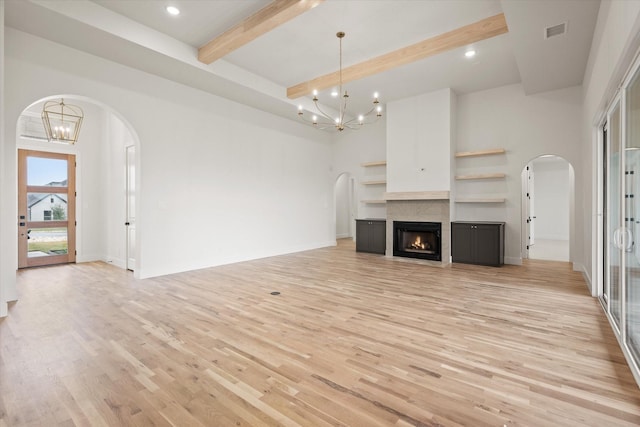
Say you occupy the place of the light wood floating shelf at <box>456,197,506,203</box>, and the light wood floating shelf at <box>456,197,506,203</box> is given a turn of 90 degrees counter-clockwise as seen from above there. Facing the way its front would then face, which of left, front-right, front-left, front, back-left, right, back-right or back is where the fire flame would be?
back

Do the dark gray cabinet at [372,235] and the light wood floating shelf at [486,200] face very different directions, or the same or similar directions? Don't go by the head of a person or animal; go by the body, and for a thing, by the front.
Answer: same or similar directions

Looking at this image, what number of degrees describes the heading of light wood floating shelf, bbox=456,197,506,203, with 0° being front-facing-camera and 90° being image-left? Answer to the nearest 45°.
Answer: approximately 0°

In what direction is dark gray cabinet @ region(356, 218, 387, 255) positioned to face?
toward the camera

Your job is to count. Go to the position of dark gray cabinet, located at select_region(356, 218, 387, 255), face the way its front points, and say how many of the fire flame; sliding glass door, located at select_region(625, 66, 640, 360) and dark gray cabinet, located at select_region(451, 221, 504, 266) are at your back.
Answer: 0

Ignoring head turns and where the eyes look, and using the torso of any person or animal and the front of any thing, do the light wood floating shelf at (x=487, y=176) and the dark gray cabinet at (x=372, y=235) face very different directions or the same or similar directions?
same or similar directions

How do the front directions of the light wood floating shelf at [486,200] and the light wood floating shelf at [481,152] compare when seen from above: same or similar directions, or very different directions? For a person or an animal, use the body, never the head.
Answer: same or similar directions

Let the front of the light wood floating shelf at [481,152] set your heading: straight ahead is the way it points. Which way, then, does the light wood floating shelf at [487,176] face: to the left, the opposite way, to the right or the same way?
the same way

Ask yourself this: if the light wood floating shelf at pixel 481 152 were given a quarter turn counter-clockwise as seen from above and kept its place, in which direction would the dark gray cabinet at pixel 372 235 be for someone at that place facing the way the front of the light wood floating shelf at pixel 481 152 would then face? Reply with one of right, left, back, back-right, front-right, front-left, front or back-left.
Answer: back

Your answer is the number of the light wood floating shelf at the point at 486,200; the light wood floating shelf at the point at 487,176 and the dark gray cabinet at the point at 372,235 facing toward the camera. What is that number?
3

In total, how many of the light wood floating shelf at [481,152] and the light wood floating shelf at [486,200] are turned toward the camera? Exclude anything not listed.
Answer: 2

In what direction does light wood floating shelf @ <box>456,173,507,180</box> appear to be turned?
toward the camera

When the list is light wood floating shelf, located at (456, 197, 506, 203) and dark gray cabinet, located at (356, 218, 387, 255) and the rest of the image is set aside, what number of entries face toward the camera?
2

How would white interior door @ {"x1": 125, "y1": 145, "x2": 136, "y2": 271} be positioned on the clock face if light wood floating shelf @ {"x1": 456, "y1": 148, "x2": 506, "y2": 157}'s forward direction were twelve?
The white interior door is roughly at 2 o'clock from the light wood floating shelf.

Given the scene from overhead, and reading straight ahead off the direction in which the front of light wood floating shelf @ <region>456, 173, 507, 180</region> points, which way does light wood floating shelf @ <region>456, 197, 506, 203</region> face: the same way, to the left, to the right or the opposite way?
the same way
